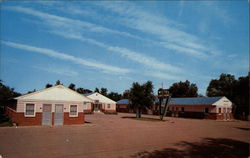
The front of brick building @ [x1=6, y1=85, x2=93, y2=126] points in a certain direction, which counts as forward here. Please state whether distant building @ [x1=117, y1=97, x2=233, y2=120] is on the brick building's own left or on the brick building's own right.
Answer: on the brick building's own left

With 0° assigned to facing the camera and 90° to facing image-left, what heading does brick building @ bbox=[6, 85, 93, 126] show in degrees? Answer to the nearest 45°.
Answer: approximately 0°

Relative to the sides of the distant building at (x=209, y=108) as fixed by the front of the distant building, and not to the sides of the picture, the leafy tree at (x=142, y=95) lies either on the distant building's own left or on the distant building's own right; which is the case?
on the distant building's own right

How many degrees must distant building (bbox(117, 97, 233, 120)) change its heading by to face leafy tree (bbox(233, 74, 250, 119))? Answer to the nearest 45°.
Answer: approximately 90° to its left
